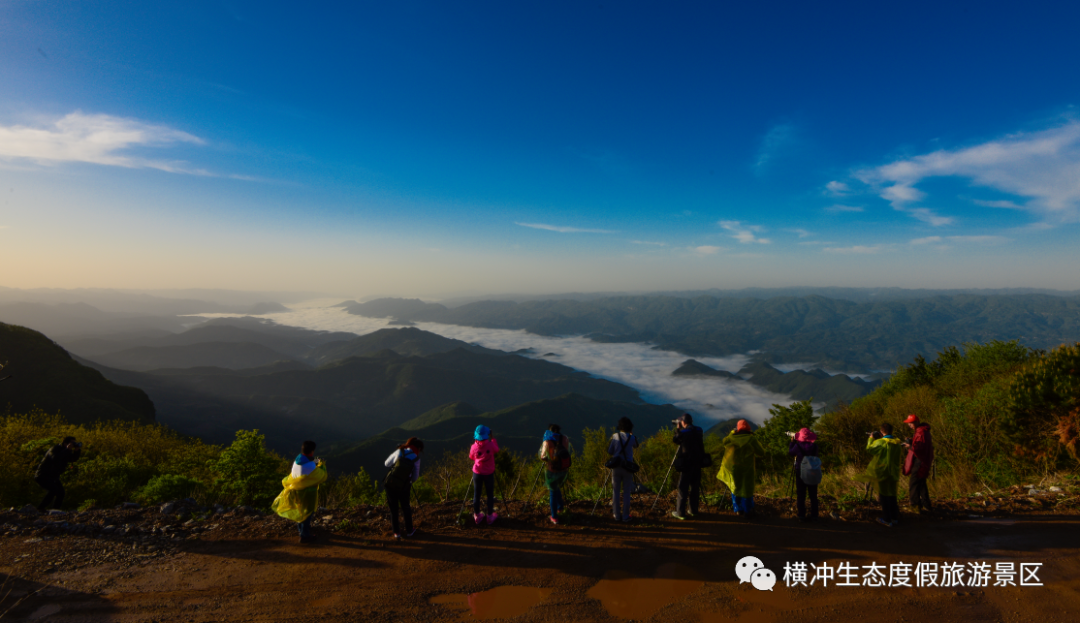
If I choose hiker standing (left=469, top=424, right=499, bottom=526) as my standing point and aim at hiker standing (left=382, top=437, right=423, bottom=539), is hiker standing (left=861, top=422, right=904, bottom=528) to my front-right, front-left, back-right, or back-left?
back-left

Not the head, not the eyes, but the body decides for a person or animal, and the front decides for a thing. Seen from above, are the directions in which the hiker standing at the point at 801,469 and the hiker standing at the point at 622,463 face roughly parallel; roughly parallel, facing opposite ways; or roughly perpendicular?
roughly parallel

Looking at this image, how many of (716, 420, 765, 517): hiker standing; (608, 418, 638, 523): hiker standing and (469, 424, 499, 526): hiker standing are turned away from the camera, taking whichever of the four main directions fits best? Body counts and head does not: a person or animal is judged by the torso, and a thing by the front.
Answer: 3

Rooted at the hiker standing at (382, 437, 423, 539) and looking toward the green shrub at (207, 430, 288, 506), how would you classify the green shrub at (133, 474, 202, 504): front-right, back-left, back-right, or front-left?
front-left

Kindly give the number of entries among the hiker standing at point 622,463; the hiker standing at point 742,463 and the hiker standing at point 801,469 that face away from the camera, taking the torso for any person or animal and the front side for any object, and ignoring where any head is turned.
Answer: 3

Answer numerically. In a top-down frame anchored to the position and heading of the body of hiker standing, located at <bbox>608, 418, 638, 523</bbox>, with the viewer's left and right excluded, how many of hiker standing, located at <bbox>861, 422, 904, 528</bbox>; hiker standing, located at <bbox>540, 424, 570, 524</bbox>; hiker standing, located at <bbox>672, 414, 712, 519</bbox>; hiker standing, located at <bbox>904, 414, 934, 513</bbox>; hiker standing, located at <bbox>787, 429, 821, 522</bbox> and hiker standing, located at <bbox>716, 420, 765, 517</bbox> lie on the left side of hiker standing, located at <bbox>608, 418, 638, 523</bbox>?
1

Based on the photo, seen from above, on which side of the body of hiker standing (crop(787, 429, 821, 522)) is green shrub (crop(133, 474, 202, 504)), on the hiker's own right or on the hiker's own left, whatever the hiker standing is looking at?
on the hiker's own left

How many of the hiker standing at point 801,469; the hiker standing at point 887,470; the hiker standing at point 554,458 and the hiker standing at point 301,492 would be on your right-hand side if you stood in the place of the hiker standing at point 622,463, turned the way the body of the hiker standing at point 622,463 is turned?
2

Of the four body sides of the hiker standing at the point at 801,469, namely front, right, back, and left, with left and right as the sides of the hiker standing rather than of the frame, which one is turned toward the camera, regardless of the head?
back

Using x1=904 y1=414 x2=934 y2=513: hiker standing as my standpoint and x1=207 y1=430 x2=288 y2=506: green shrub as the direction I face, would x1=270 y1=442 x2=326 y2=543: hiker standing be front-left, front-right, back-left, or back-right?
front-left

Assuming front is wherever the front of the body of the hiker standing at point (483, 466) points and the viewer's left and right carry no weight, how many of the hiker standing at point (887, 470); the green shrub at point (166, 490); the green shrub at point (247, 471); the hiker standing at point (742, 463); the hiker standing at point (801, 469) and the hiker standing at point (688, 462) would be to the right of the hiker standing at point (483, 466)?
4

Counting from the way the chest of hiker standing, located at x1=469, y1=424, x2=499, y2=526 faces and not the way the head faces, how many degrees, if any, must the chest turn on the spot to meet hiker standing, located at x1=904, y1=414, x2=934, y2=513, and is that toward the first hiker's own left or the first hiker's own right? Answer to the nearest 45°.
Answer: approximately 90° to the first hiker's own right

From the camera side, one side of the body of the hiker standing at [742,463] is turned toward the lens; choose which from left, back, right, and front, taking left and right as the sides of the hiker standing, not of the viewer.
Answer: back

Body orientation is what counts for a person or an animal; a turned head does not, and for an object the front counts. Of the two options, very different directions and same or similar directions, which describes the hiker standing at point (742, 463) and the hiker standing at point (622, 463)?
same or similar directions

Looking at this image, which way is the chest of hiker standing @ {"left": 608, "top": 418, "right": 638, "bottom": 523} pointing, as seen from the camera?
away from the camera

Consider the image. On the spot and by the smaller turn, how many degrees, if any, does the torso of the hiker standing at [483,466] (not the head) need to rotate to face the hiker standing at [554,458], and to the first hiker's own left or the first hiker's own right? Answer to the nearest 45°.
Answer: approximately 90° to the first hiker's own right

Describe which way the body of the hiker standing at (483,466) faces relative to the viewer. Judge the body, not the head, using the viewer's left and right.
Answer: facing away from the viewer
